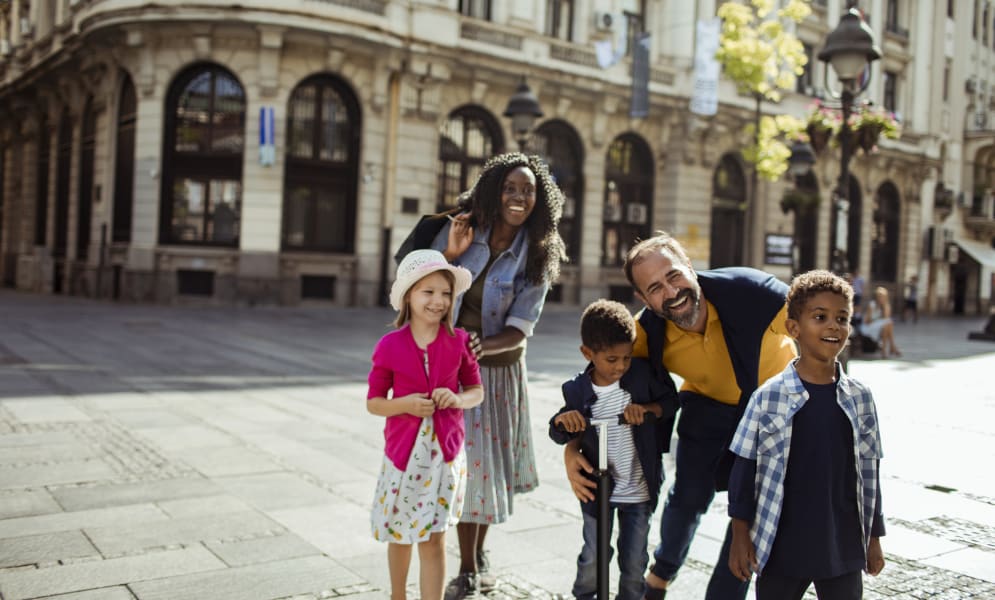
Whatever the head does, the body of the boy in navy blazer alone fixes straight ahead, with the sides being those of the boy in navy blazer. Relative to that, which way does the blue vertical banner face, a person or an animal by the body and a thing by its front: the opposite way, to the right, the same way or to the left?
the same way

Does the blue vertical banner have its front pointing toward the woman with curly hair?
yes

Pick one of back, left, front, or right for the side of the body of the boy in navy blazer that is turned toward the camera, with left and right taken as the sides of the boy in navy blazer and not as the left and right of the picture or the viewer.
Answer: front

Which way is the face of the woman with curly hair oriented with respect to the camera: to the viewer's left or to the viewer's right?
to the viewer's right

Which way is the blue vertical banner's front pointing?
toward the camera

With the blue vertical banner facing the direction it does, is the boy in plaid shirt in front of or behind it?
in front

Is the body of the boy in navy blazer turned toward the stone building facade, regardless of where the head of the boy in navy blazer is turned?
no

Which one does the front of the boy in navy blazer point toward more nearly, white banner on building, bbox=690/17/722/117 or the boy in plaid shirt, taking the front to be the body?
the boy in plaid shirt

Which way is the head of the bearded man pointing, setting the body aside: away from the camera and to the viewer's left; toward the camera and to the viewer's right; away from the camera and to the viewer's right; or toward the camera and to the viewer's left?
toward the camera and to the viewer's left

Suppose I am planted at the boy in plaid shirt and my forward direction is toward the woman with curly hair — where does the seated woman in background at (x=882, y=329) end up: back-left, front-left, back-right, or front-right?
front-right

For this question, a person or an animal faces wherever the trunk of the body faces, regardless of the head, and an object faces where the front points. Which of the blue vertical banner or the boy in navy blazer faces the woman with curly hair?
the blue vertical banner

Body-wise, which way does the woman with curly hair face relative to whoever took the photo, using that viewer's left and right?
facing the viewer and to the left of the viewer

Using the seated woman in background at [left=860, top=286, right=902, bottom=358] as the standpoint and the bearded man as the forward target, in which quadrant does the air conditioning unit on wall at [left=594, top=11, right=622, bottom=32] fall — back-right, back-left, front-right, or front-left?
back-right

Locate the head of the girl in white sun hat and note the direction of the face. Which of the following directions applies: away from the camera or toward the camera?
toward the camera
